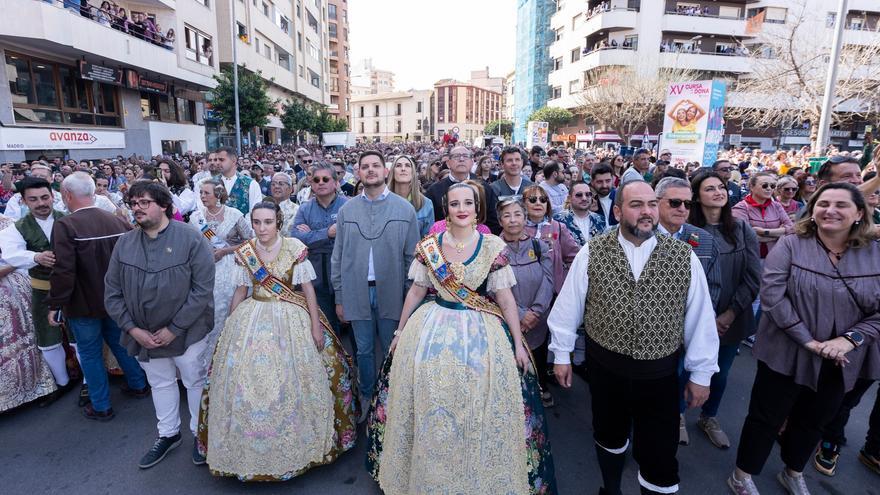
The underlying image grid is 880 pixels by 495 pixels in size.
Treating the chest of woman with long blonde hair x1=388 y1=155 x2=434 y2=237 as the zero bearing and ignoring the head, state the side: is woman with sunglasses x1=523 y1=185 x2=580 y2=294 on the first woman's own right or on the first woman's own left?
on the first woman's own left

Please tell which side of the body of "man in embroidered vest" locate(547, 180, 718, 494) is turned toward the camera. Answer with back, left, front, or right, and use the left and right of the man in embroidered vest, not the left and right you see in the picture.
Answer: front

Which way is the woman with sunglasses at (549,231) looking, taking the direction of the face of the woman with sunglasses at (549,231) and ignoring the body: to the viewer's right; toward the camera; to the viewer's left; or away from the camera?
toward the camera

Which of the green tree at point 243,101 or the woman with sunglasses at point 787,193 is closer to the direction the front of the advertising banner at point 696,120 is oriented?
the woman with sunglasses

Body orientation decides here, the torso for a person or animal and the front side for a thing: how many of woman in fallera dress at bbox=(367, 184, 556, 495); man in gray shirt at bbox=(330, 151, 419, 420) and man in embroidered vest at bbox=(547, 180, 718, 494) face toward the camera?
3

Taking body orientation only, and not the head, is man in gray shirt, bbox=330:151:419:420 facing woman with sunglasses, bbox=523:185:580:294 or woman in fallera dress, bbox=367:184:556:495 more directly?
the woman in fallera dress

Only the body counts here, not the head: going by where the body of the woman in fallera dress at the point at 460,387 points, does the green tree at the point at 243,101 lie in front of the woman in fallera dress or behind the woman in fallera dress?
behind

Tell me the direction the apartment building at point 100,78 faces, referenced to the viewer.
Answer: facing the viewer and to the right of the viewer

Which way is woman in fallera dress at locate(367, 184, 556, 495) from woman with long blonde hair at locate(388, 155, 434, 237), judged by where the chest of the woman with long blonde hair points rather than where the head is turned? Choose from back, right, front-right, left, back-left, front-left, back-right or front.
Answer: front

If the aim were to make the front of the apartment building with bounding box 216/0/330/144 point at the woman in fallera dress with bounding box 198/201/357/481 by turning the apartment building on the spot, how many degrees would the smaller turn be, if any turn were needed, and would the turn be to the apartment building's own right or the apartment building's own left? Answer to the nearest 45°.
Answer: approximately 45° to the apartment building's own right

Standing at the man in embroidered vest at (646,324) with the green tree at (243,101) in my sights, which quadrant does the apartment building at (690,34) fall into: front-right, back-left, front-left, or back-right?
front-right

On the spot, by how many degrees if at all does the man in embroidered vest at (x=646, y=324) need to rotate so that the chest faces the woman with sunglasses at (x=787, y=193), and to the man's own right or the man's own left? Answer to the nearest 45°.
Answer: approximately 180°

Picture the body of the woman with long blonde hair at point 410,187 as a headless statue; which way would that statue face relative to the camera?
toward the camera

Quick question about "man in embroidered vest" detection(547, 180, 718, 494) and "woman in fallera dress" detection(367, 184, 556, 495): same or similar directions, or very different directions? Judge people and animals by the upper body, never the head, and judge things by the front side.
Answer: same or similar directions

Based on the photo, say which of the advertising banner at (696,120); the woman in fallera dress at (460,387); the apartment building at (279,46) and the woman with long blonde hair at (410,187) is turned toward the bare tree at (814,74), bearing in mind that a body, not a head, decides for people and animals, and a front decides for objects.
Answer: the apartment building

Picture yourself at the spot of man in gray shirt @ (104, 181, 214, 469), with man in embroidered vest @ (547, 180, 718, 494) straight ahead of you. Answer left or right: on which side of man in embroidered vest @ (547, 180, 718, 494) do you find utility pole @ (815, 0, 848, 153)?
left

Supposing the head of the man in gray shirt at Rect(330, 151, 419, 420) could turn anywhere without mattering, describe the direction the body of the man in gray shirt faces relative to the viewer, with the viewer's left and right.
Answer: facing the viewer

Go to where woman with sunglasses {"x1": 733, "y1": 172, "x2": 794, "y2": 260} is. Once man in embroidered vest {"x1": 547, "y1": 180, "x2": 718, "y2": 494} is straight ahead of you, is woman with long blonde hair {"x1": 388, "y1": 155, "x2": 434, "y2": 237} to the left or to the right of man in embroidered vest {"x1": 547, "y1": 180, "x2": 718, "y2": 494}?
right
